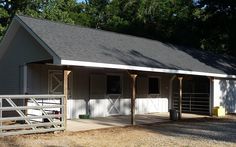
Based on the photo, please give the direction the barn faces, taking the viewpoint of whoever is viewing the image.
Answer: facing the viewer and to the right of the viewer

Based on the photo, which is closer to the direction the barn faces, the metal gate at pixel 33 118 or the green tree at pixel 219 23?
the metal gate

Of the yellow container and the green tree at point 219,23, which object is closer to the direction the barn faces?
the yellow container

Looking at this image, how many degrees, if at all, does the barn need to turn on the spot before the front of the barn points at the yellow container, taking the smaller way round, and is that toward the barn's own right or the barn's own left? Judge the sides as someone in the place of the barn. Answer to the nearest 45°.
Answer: approximately 90° to the barn's own left

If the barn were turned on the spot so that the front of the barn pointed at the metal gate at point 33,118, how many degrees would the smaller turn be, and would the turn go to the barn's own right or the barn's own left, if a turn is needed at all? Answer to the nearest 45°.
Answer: approximately 45° to the barn's own right

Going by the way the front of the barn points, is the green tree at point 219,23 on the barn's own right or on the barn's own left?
on the barn's own left
